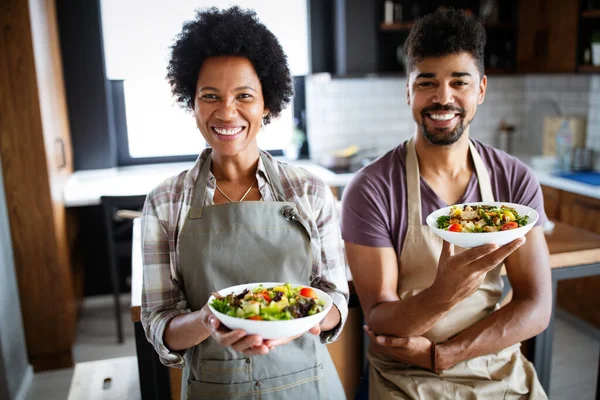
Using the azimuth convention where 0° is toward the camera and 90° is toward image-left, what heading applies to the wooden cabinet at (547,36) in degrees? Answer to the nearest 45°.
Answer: approximately 0°

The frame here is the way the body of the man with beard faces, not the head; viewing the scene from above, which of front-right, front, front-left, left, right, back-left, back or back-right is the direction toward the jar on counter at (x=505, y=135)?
back

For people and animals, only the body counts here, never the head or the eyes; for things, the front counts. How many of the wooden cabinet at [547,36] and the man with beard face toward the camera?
2

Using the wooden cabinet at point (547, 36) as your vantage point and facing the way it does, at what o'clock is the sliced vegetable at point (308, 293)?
The sliced vegetable is roughly at 12 o'clock from the wooden cabinet.

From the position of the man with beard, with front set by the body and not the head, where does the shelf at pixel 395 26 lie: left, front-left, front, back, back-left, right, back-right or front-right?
back

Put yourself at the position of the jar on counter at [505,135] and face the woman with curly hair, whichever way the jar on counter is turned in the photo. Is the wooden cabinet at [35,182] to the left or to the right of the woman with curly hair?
right

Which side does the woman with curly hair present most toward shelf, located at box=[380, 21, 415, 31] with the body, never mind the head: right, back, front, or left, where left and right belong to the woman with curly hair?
back

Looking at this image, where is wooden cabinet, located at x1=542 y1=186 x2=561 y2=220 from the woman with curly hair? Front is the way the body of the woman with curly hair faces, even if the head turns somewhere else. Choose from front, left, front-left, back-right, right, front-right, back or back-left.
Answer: back-left

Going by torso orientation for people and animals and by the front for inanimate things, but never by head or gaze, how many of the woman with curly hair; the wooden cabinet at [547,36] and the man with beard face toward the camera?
3

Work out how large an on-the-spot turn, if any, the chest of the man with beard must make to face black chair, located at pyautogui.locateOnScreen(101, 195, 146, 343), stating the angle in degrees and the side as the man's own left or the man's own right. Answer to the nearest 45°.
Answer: approximately 135° to the man's own right
